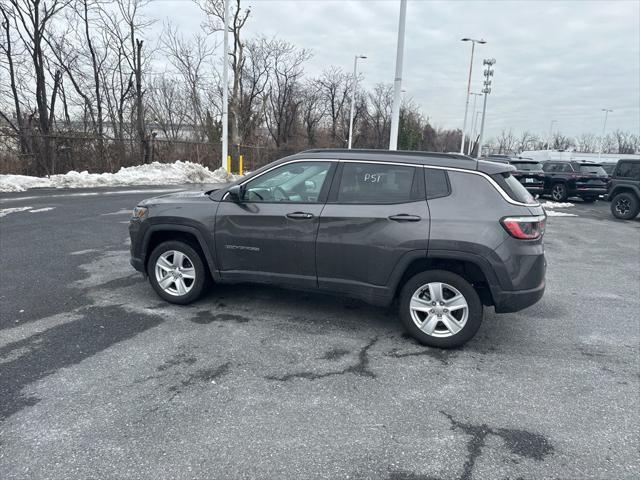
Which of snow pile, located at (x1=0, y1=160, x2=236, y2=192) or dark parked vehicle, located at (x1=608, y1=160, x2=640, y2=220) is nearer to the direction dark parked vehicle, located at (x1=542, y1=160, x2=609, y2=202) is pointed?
the snow pile

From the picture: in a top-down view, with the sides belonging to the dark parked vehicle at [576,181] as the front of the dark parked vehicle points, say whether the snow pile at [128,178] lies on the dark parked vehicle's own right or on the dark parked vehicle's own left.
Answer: on the dark parked vehicle's own left

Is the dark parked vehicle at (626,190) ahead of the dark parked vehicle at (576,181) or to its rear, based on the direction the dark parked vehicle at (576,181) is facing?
to the rear

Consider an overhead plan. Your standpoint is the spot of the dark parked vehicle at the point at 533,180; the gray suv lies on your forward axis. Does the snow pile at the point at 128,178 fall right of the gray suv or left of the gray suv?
right

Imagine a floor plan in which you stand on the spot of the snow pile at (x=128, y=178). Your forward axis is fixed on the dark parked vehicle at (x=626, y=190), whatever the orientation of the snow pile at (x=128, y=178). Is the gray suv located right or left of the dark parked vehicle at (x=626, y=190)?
right

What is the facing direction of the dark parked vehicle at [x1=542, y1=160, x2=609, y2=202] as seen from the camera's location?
facing away from the viewer and to the left of the viewer

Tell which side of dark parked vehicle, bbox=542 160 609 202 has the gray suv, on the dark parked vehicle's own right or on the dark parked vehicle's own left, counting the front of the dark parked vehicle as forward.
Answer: on the dark parked vehicle's own left
